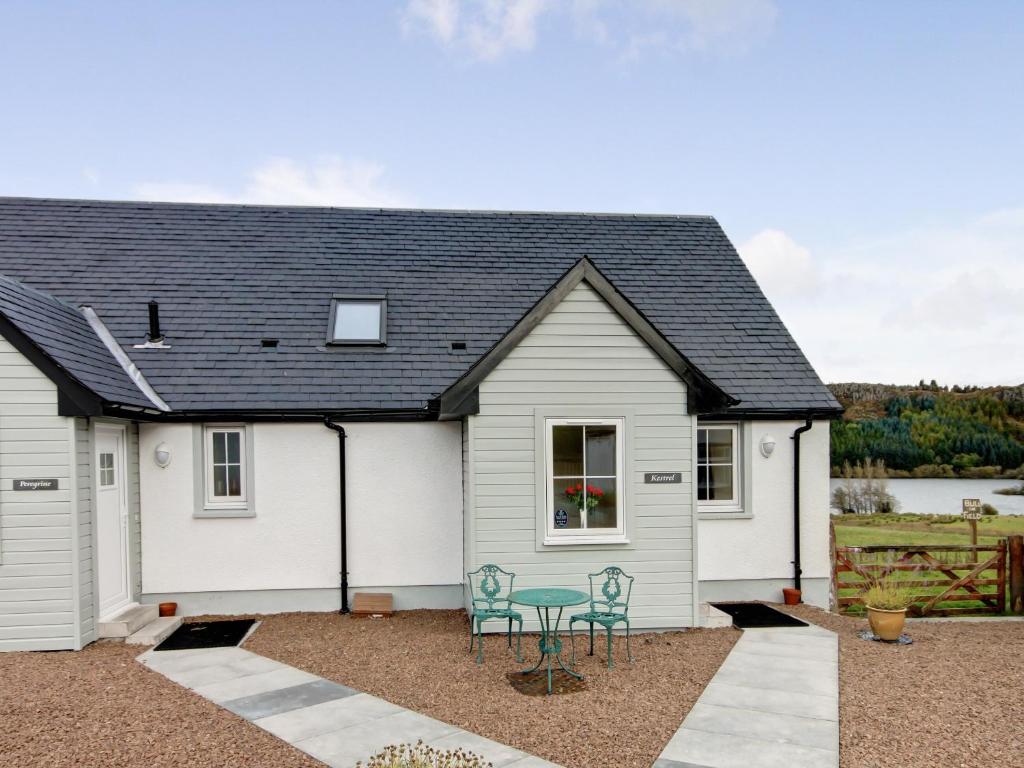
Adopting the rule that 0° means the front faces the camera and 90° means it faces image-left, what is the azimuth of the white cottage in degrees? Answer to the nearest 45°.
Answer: approximately 0°

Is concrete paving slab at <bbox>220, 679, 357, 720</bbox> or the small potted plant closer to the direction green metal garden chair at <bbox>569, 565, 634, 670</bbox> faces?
the concrete paving slab

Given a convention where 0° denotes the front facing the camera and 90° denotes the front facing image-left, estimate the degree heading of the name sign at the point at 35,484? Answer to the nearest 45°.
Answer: approximately 0°

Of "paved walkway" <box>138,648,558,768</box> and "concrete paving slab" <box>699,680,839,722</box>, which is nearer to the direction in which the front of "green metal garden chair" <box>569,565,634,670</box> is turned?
the paved walkway

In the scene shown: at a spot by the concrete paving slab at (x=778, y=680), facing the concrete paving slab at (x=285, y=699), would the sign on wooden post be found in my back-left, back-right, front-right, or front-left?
back-right

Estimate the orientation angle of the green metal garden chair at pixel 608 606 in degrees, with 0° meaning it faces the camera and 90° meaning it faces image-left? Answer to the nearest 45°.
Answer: approximately 45°

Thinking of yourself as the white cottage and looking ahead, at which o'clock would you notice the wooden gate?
The wooden gate is roughly at 9 o'clock from the white cottage.

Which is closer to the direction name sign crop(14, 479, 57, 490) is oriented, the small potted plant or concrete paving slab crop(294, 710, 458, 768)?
the concrete paving slab
